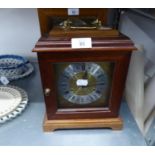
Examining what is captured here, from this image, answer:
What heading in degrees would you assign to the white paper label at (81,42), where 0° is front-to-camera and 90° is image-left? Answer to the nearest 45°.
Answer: approximately 0°

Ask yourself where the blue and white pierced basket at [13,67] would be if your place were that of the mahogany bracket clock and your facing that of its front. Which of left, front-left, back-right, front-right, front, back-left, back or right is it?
back-right

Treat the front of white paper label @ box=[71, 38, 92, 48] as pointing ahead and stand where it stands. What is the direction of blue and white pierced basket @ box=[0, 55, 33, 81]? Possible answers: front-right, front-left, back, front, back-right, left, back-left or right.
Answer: back-right
